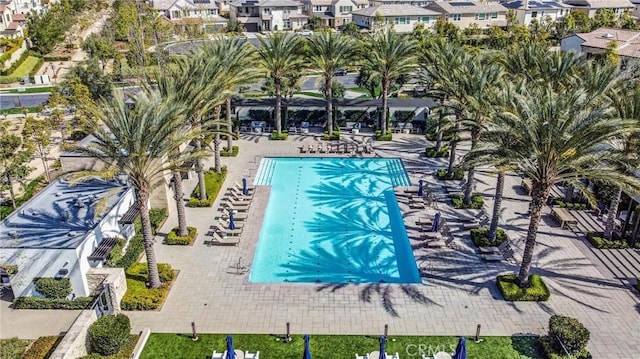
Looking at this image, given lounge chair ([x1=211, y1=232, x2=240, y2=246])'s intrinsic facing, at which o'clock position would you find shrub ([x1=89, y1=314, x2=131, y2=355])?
The shrub is roughly at 4 o'clock from the lounge chair.

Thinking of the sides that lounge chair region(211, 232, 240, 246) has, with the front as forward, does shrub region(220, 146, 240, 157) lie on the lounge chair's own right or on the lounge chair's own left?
on the lounge chair's own left

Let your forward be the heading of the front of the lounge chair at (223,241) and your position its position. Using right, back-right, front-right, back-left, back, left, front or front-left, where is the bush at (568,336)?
front-right

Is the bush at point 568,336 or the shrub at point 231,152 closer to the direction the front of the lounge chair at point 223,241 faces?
the bush

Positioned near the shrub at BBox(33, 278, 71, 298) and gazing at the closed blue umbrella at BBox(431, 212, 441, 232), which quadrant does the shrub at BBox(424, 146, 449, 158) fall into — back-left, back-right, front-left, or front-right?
front-left

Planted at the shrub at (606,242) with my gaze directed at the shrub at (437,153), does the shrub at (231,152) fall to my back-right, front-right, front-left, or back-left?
front-left

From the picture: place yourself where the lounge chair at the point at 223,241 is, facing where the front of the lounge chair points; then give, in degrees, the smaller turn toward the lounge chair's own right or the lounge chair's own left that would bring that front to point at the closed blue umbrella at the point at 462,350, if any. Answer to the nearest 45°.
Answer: approximately 45° to the lounge chair's own right

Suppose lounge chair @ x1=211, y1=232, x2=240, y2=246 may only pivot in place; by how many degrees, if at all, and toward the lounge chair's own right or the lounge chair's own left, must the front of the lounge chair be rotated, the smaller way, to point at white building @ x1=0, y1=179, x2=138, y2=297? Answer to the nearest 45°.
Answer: approximately 180°

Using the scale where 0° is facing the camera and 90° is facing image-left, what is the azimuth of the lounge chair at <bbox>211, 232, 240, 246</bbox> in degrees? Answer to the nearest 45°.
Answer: approximately 270°

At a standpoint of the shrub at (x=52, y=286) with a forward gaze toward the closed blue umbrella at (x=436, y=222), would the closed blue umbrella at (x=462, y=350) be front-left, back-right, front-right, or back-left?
front-right

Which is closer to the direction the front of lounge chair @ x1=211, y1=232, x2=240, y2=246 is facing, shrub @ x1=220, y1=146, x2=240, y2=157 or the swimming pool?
the swimming pool

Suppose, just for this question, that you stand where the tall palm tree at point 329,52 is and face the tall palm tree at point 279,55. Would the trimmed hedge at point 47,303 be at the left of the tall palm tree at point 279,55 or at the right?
left

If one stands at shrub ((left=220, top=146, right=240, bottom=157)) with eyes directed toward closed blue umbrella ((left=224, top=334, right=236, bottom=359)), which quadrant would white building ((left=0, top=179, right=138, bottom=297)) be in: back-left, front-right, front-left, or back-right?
front-right

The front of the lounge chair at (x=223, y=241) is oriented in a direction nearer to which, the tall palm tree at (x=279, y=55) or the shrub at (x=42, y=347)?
the tall palm tree

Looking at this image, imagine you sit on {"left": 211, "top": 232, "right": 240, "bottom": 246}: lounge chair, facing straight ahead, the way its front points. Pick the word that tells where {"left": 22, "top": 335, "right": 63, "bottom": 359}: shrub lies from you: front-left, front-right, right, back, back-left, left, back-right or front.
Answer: back-right

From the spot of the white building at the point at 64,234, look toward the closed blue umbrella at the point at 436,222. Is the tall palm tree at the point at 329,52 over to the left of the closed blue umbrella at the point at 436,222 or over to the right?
left

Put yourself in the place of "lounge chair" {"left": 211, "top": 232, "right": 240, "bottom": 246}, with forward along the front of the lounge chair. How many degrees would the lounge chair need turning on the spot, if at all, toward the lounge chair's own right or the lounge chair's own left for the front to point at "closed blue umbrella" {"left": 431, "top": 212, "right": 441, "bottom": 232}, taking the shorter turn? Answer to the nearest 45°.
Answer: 0° — it already faces it

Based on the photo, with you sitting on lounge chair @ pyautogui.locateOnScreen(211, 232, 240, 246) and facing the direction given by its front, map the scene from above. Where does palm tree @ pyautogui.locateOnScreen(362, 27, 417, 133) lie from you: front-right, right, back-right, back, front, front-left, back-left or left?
front-left

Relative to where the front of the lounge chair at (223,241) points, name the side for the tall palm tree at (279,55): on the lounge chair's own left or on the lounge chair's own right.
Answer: on the lounge chair's own left

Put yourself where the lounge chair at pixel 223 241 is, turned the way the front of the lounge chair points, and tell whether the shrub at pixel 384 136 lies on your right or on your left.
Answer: on your left
